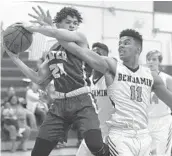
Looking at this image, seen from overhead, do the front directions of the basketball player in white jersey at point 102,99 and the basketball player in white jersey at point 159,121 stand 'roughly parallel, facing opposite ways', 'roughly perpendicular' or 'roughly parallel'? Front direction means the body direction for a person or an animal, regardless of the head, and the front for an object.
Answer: roughly parallel

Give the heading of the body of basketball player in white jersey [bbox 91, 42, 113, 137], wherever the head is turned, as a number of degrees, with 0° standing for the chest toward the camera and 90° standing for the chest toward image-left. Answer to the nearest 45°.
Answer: approximately 45°

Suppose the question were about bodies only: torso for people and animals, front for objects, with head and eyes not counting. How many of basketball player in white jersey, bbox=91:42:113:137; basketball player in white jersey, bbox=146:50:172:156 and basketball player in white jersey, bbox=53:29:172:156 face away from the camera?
0

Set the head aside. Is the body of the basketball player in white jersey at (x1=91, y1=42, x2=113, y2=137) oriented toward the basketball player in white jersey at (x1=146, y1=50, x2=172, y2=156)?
no

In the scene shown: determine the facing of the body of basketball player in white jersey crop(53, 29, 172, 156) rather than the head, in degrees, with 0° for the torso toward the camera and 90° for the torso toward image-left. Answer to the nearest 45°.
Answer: approximately 0°

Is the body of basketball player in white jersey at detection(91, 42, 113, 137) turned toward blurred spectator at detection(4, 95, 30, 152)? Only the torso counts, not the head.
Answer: no

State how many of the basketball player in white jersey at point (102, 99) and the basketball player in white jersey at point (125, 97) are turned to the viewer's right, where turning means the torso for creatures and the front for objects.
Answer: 0

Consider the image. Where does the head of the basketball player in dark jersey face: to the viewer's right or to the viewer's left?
to the viewer's right

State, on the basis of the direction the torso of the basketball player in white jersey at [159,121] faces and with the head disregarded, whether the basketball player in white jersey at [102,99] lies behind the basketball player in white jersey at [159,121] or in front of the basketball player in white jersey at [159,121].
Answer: in front

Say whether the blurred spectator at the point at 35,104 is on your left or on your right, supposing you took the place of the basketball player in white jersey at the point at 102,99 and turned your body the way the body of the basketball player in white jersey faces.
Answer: on your right

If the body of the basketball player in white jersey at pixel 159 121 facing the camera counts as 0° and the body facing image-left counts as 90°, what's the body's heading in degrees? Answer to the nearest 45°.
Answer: approximately 45°

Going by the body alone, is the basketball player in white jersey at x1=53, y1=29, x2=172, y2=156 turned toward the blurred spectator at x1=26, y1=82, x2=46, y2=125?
no

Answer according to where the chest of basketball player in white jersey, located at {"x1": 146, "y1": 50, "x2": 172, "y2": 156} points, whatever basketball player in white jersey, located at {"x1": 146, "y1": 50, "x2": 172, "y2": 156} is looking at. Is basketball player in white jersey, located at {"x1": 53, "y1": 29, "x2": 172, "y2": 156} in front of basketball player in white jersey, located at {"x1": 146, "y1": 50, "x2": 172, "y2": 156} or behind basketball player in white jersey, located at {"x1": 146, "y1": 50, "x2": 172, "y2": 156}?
in front

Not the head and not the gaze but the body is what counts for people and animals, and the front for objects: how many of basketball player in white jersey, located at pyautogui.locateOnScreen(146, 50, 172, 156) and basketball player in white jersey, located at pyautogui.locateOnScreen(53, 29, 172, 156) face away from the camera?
0

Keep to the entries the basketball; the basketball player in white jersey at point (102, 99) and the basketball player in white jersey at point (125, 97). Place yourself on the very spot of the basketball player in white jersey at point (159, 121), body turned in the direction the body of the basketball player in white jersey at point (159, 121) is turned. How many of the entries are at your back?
0
